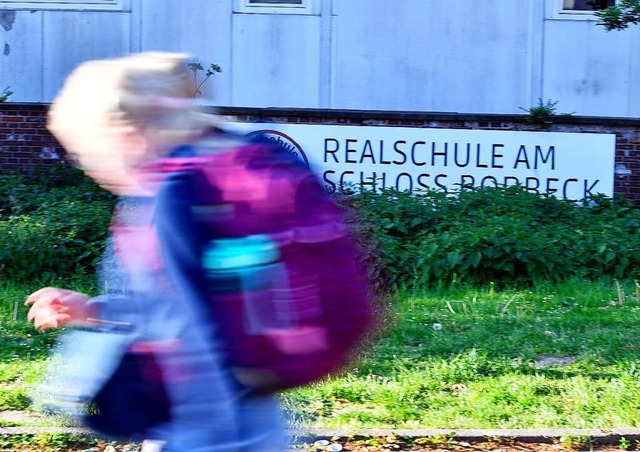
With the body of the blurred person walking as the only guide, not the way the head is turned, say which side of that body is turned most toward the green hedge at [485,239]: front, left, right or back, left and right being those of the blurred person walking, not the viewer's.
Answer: right

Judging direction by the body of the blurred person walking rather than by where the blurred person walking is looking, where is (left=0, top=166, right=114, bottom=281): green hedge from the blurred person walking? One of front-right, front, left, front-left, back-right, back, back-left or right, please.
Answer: right

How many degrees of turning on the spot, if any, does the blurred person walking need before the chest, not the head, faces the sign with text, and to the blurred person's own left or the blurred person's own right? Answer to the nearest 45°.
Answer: approximately 90° to the blurred person's own right

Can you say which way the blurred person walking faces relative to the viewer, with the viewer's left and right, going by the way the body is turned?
facing to the left of the viewer
